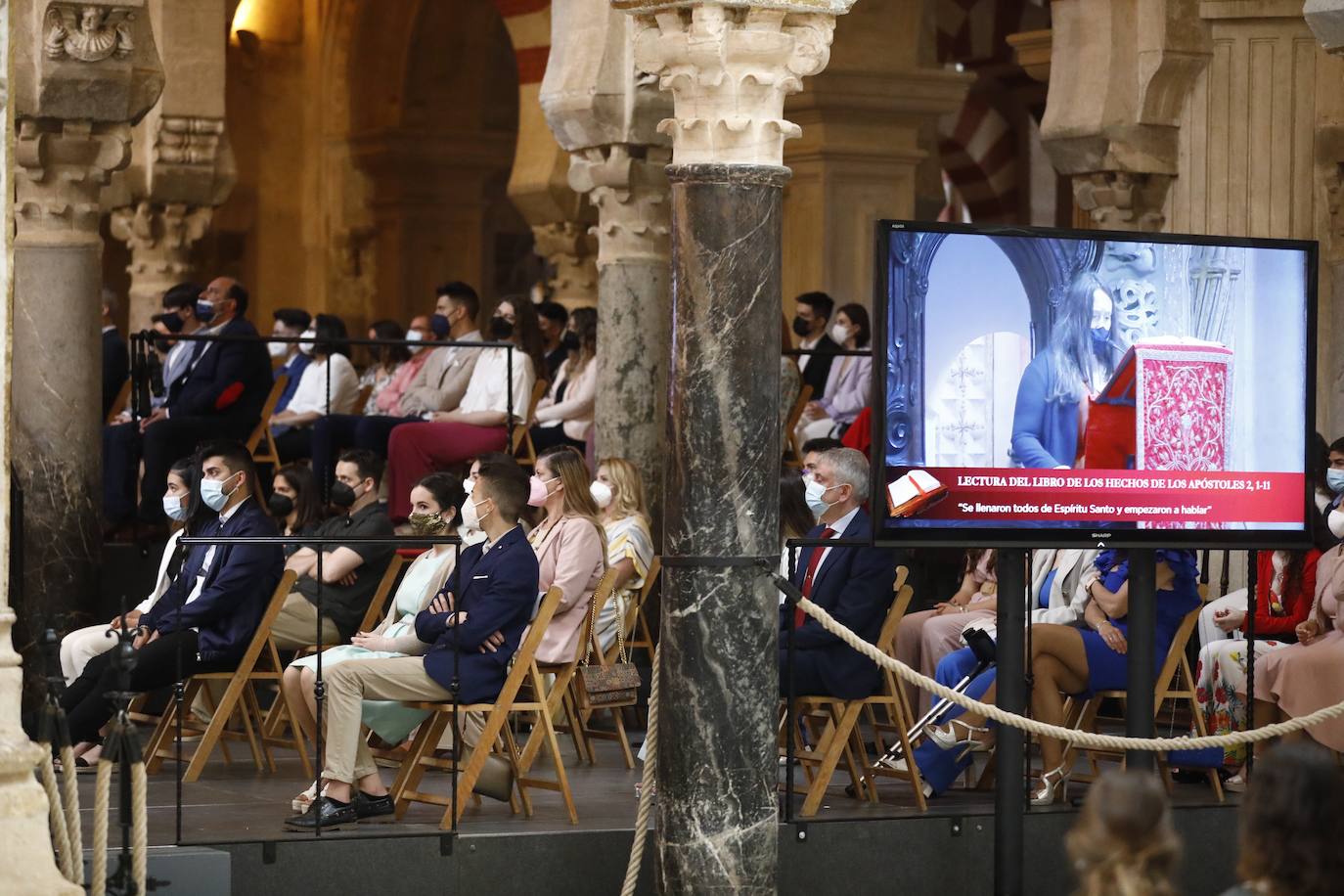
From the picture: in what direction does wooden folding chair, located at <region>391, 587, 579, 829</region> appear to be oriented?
to the viewer's left

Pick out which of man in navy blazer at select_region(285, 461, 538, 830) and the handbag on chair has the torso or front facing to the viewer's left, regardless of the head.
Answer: the man in navy blazer

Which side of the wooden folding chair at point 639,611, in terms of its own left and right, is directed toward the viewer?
left

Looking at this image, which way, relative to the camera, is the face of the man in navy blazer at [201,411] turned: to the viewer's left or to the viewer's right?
to the viewer's left

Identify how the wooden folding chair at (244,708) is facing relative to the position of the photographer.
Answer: facing to the left of the viewer

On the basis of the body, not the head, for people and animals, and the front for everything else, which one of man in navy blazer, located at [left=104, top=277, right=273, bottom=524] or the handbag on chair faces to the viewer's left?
the man in navy blazer

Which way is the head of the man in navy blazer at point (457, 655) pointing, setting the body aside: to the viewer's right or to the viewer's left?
to the viewer's left

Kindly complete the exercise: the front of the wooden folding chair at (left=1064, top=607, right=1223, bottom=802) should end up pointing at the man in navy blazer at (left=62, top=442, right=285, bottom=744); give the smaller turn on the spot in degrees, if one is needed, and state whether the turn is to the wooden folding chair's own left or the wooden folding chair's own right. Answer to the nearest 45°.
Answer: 0° — it already faces them

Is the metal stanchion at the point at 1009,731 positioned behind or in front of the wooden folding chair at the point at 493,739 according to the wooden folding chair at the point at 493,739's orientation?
behind

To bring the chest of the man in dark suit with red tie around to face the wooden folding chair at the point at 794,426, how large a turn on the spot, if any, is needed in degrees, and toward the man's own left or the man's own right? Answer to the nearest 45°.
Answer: approximately 135° to the man's own right

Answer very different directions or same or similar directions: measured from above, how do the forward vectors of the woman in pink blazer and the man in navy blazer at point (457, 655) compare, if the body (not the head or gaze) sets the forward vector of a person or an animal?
same or similar directions

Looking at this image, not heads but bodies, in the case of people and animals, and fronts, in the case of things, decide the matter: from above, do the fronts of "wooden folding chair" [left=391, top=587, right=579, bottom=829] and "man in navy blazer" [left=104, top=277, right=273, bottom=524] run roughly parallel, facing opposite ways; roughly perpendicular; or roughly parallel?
roughly parallel

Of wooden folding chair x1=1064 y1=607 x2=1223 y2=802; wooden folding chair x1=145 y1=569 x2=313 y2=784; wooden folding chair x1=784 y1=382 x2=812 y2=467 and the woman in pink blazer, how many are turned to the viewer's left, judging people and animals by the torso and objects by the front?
4

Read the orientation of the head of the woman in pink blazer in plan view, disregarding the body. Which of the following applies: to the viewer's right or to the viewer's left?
to the viewer's left

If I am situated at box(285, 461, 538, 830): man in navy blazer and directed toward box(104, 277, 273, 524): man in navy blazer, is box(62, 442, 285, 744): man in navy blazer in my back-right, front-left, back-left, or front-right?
front-left

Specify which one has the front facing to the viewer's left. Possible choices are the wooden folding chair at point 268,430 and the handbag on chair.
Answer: the wooden folding chair
